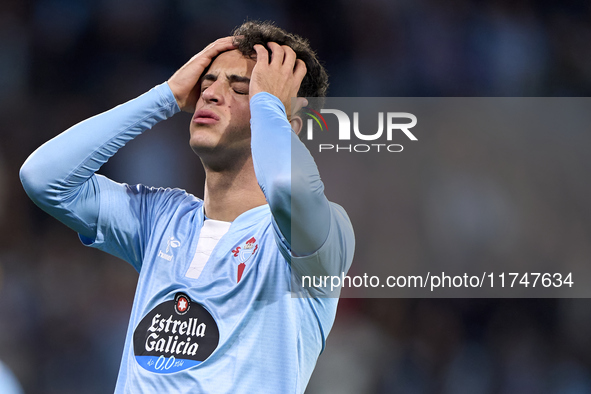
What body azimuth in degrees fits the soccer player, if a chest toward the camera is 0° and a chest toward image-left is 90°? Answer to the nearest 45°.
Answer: approximately 45°

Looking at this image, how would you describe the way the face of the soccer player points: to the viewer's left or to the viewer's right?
to the viewer's left
